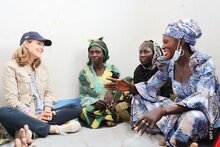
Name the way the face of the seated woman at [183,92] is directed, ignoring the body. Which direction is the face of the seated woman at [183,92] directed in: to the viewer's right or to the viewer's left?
to the viewer's left

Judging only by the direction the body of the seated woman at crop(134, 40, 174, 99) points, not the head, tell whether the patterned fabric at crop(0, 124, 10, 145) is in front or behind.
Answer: in front

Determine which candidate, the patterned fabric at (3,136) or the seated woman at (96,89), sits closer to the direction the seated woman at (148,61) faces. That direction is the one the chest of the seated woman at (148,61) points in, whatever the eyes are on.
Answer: the patterned fabric

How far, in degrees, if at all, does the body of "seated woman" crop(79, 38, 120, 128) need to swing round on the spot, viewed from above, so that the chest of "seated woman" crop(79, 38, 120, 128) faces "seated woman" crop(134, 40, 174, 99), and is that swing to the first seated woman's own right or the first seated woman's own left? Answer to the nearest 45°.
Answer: approximately 90° to the first seated woman's own left

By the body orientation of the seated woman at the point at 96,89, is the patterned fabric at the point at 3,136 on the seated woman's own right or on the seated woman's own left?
on the seated woman's own right

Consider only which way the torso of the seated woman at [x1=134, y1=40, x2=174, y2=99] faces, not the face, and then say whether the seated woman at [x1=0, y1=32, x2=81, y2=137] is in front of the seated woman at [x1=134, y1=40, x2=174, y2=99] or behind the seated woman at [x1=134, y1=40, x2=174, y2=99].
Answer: in front

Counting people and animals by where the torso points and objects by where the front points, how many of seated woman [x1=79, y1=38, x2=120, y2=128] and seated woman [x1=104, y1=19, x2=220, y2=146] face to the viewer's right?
0

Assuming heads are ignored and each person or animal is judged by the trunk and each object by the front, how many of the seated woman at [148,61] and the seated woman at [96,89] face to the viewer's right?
0

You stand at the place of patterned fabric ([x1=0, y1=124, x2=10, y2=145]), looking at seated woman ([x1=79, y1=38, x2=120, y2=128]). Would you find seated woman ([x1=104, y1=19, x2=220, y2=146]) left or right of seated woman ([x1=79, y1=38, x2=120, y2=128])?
right

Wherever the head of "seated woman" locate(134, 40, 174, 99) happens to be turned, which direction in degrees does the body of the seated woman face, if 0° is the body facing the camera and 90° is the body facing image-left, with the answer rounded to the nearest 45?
approximately 45°

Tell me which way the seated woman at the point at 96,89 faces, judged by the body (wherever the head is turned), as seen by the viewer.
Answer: toward the camera

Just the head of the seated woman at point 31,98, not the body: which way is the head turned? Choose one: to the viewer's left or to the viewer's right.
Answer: to the viewer's right

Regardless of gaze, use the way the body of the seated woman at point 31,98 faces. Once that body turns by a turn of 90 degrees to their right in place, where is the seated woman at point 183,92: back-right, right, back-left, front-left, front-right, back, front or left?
left

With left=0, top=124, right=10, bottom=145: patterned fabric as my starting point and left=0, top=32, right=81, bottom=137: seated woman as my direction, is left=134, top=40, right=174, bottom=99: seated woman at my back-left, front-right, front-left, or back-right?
front-right

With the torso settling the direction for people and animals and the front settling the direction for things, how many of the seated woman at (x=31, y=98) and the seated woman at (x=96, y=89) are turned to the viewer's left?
0
